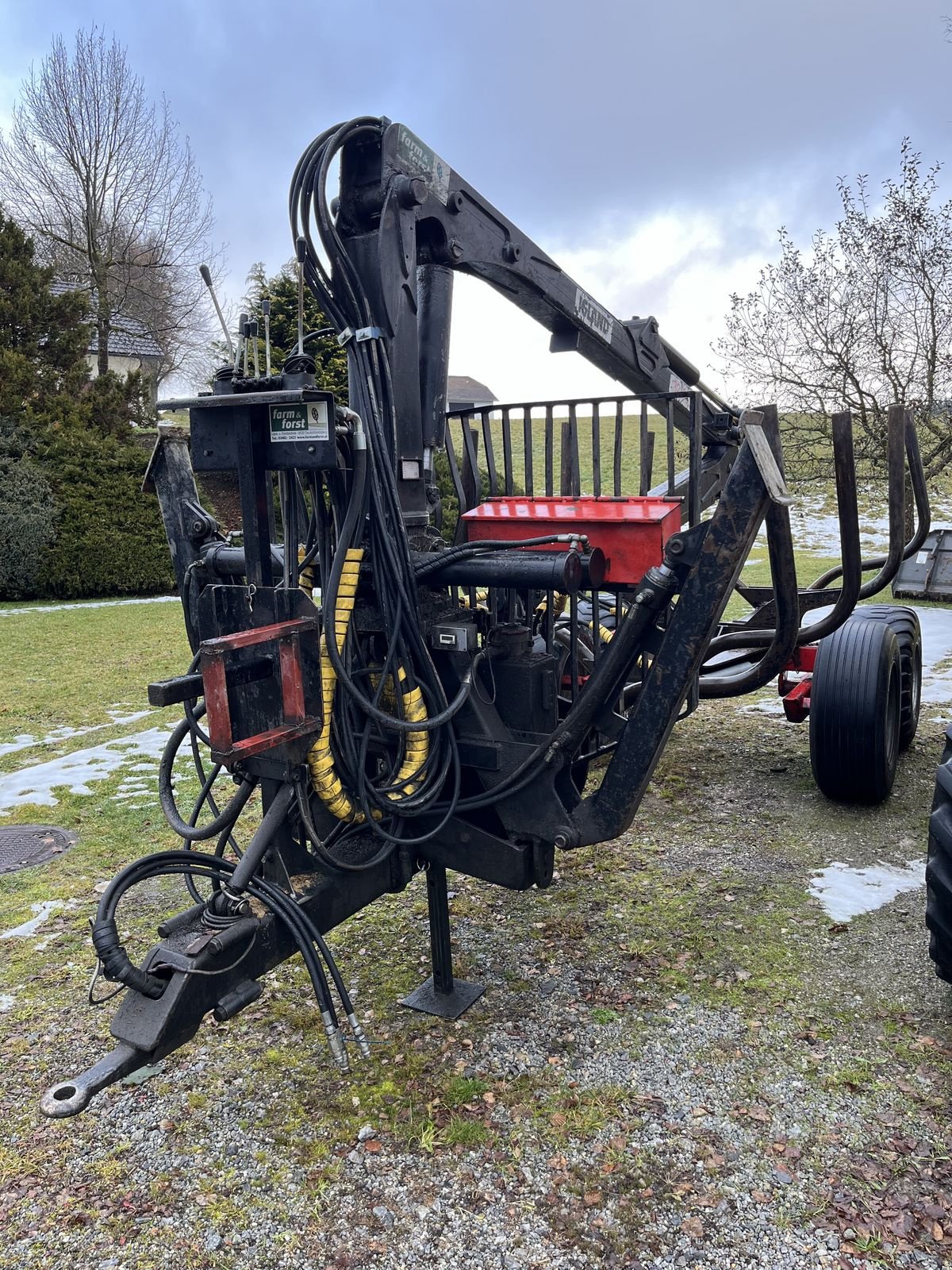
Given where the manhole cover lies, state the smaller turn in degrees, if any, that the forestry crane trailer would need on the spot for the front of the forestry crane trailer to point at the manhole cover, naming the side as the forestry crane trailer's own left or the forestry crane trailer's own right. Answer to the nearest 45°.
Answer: approximately 90° to the forestry crane trailer's own right

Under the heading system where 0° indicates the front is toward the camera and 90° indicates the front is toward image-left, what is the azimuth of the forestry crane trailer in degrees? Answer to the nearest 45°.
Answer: approximately 45°
